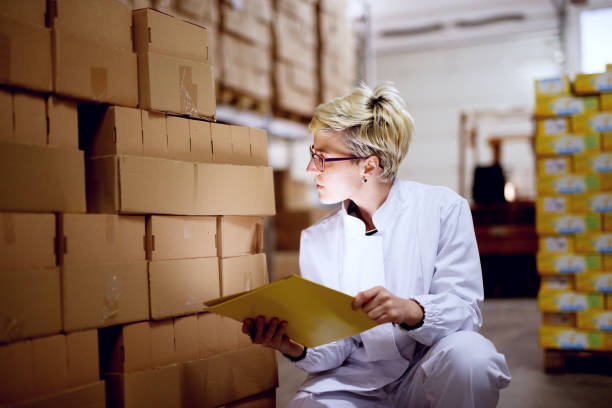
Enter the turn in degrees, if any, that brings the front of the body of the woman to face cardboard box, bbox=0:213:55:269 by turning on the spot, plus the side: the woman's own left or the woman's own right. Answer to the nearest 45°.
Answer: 0° — they already face it

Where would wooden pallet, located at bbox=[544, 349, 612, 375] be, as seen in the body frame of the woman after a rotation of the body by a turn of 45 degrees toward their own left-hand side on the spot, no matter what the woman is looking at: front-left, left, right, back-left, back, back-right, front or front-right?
back-left

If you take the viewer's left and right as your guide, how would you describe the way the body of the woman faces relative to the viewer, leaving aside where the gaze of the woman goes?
facing the viewer and to the left of the viewer

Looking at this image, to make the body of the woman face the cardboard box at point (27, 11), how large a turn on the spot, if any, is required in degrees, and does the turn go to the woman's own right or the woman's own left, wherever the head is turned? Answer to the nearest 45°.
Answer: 0° — they already face it

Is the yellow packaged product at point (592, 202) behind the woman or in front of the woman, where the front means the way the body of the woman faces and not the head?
behind

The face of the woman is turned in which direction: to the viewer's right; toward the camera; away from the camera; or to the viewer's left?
to the viewer's left

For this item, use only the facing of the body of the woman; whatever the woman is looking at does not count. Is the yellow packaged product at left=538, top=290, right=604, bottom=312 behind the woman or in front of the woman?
behind

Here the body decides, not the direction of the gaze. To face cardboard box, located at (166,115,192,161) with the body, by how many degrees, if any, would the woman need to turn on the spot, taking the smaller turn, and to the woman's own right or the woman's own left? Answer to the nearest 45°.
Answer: approximately 45° to the woman's own right

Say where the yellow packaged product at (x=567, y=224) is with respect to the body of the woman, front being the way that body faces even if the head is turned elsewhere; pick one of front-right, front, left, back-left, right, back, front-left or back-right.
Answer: back

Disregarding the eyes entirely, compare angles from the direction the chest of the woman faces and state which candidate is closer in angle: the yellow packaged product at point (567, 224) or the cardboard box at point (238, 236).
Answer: the cardboard box

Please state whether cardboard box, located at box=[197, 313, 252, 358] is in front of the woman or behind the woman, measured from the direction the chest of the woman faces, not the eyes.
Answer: in front

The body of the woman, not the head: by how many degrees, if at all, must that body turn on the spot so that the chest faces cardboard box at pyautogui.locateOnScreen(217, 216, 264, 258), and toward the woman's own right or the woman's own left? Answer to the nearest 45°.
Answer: approximately 45° to the woman's own right

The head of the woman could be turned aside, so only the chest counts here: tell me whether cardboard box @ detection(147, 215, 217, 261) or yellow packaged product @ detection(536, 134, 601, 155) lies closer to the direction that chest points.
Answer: the cardboard box

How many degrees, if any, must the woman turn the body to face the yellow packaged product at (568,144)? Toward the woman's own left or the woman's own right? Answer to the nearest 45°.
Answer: approximately 180°

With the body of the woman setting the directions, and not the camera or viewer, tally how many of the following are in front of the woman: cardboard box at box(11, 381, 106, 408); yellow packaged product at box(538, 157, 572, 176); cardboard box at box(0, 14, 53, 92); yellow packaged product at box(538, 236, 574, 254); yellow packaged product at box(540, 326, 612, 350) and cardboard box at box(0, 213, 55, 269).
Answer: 3

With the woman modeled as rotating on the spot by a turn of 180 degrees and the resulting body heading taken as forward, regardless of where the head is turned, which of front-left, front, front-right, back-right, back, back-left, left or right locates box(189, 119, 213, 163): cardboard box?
back-left
